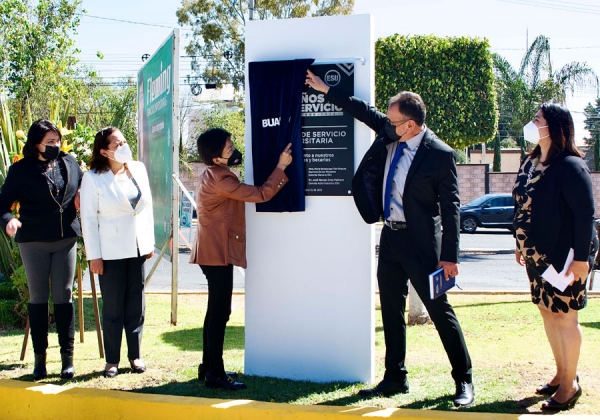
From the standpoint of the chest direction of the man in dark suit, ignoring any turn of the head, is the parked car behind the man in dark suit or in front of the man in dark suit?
behind

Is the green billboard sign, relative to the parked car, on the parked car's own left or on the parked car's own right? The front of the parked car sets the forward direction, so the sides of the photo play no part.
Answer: on the parked car's own left

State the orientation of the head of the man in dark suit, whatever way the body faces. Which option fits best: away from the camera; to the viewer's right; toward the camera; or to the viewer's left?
to the viewer's left

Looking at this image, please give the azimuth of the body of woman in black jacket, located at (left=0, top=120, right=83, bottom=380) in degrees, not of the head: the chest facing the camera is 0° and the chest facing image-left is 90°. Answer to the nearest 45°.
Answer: approximately 315°

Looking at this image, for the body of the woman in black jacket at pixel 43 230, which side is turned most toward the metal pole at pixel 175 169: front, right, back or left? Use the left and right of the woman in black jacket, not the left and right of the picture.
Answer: left

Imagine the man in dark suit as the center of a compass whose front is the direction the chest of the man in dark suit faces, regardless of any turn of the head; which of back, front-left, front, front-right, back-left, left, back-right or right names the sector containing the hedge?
back-right

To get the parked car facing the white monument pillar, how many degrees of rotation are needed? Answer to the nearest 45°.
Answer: approximately 90° to its left

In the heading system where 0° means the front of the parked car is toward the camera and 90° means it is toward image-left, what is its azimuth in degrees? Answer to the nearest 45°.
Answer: approximately 90°
